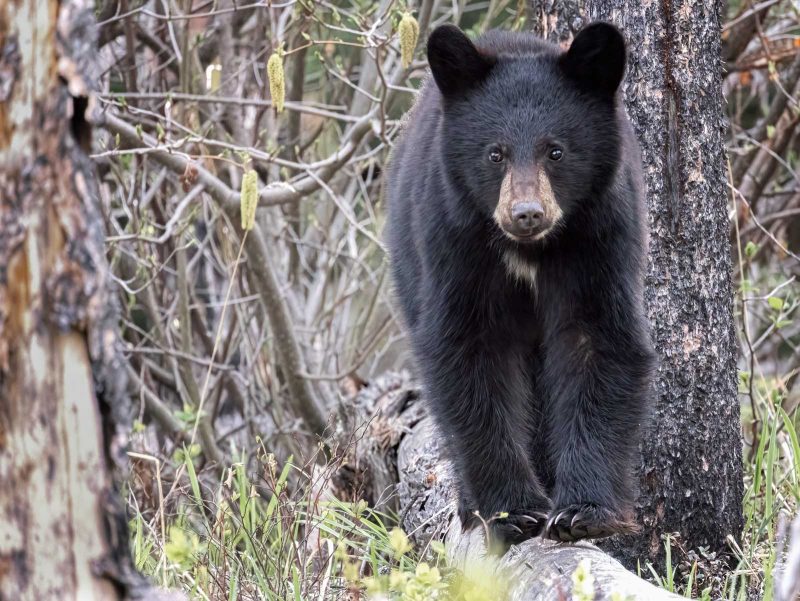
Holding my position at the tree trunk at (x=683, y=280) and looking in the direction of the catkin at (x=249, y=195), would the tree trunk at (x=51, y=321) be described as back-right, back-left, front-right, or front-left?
front-left

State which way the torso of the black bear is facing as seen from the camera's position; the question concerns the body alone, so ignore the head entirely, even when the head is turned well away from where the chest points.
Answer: toward the camera

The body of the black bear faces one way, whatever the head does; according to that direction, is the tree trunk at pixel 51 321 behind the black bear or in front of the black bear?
in front

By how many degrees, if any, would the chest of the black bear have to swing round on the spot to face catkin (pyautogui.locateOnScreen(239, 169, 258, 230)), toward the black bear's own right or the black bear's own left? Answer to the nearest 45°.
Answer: approximately 90° to the black bear's own right

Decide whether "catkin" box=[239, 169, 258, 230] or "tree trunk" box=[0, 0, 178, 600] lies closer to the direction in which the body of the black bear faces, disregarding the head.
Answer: the tree trunk

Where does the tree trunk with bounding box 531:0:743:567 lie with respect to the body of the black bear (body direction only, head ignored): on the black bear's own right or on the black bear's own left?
on the black bear's own left

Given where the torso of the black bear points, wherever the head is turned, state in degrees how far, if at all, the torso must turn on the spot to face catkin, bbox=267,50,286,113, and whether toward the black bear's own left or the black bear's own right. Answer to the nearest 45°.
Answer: approximately 135° to the black bear's own right

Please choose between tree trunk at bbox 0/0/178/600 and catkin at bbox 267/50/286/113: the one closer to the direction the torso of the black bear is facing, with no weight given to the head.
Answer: the tree trunk

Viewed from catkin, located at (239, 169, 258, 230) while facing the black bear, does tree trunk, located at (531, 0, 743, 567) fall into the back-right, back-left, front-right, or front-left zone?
front-left

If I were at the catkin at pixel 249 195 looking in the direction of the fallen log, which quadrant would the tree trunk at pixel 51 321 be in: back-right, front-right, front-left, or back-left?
front-right

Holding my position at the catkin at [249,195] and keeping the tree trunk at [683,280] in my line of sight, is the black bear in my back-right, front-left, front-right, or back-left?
front-right
